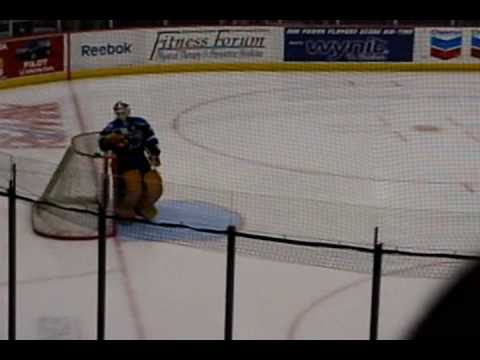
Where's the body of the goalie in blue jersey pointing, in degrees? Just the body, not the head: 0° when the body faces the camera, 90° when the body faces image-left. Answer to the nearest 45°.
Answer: approximately 0°

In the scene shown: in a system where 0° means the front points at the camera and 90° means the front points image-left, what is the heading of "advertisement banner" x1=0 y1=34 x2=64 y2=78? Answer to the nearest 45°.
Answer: approximately 315°

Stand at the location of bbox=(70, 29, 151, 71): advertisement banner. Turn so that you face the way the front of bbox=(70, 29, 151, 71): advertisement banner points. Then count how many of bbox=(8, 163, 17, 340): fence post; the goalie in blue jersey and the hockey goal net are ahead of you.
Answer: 3

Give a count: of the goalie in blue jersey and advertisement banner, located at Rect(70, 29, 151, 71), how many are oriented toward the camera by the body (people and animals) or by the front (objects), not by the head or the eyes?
2

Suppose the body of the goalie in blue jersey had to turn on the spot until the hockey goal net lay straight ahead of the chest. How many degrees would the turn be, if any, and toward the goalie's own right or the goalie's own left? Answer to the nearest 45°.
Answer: approximately 45° to the goalie's own right

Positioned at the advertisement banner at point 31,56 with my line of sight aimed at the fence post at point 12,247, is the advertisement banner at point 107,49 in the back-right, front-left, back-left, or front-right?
back-left

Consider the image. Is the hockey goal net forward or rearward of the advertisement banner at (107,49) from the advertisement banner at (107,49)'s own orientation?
forward

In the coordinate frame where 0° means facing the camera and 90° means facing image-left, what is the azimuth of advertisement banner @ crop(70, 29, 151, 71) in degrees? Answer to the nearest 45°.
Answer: approximately 0°

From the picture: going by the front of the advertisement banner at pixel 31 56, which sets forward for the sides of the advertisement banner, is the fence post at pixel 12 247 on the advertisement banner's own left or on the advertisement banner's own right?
on the advertisement banner's own right

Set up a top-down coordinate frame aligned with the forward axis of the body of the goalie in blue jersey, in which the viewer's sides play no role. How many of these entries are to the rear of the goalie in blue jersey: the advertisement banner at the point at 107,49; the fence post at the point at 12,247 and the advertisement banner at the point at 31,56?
2

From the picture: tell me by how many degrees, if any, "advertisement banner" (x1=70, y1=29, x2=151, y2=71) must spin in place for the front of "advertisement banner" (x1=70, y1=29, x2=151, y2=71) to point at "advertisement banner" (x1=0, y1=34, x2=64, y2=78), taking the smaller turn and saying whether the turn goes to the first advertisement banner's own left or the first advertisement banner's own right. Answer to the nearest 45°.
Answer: approximately 45° to the first advertisement banner's own right

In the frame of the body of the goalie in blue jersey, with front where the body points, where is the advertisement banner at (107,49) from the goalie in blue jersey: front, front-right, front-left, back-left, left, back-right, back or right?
back
